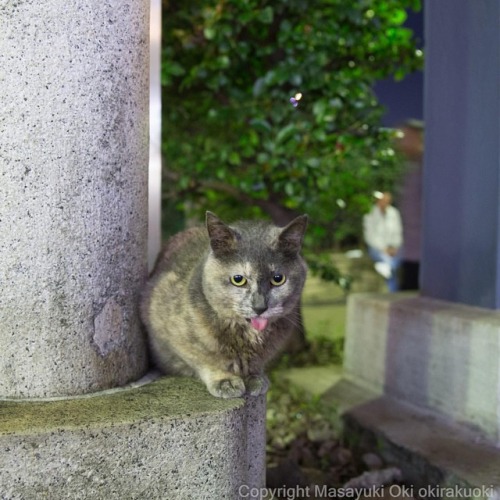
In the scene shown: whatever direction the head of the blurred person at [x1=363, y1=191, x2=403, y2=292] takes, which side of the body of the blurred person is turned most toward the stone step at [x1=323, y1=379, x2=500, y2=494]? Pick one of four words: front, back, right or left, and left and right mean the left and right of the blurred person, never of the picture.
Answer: front

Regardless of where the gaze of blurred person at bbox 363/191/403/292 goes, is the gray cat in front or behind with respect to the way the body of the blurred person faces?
in front

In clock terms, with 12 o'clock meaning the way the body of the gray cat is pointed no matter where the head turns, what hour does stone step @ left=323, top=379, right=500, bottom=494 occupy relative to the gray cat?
The stone step is roughly at 9 o'clock from the gray cat.

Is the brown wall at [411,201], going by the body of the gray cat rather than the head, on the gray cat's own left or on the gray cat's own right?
on the gray cat's own left

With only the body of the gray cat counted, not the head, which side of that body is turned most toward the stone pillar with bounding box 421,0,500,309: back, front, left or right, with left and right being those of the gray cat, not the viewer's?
left

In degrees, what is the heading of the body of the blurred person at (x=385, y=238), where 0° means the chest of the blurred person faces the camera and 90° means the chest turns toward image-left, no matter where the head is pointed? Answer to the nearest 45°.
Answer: approximately 0°
